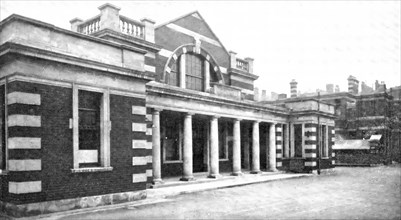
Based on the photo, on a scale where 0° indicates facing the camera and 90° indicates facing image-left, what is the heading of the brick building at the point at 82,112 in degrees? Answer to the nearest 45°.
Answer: approximately 315°
